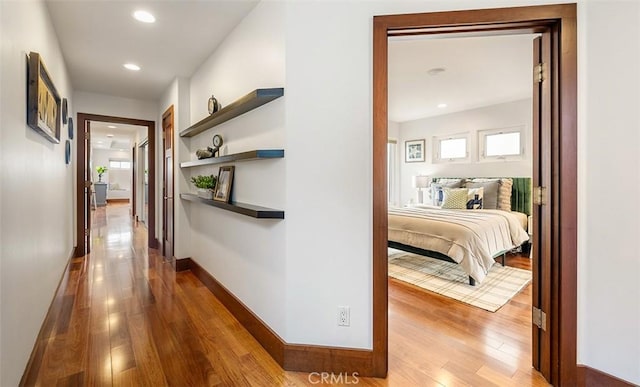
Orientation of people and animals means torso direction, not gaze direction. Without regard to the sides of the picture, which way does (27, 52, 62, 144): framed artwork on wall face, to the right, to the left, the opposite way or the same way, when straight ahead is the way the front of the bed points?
the opposite way

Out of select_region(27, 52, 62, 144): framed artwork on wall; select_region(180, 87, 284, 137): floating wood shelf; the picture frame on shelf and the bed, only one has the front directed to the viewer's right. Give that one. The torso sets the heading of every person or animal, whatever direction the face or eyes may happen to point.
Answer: the framed artwork on wall

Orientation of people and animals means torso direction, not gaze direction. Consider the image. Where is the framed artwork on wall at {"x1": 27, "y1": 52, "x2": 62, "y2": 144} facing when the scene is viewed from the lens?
facing to the right of the viewer

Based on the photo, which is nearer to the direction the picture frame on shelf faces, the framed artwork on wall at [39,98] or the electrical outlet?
the framed artwork on wall

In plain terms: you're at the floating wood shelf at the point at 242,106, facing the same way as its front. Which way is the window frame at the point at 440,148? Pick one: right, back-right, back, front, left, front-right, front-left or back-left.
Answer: back-right

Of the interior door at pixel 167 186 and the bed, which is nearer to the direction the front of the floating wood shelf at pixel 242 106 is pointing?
the interior door

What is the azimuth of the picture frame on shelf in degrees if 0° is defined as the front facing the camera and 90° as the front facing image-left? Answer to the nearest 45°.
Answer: approximately 45°

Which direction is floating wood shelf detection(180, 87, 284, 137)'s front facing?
to the viewer's left

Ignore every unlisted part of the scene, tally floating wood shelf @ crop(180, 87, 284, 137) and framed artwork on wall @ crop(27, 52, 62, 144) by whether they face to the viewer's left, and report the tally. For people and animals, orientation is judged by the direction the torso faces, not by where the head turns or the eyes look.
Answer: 1

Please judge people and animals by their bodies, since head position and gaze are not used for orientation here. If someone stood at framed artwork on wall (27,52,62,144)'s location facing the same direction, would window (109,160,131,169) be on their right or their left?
on their left

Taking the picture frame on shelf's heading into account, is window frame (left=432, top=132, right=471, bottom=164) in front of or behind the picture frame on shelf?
behind
